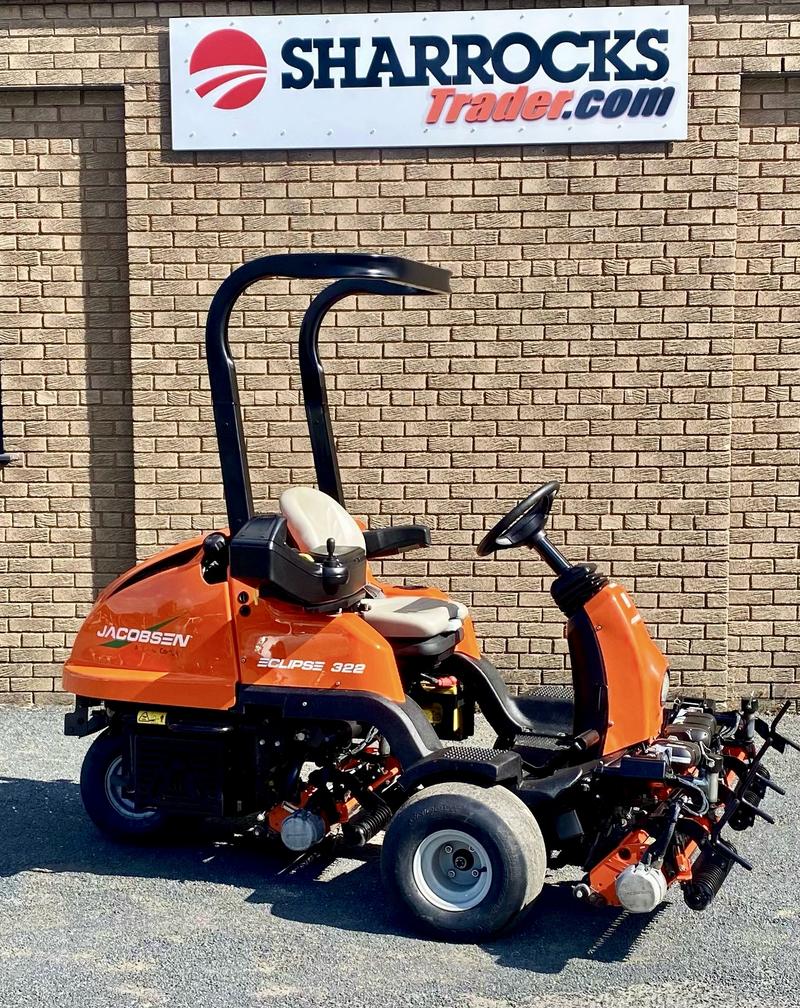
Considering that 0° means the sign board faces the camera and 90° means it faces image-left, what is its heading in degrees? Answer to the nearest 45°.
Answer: approximately 0°

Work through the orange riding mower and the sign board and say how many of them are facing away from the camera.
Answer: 0

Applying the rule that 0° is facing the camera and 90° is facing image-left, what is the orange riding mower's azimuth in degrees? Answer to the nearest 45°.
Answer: approximately 315°
